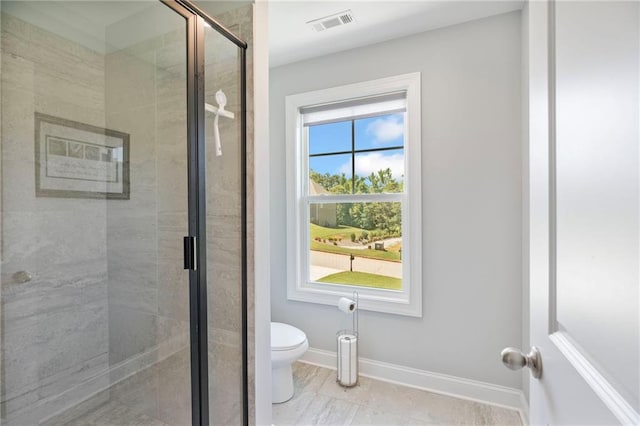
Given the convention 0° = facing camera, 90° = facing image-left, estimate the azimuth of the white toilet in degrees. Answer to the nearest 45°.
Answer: approximately 315°

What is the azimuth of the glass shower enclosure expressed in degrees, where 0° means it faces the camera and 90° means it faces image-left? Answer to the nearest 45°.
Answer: approximately 315°
